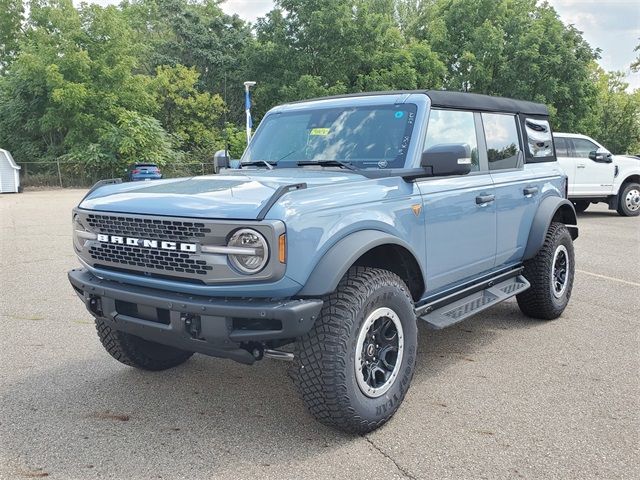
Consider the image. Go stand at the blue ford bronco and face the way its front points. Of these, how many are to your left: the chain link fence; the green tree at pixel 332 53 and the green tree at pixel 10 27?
0

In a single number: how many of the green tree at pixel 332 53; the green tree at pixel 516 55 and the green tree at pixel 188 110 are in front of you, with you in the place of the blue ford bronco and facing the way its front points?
0

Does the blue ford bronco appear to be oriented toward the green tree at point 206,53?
no

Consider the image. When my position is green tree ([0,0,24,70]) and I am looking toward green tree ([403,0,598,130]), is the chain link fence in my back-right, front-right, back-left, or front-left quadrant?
front-right

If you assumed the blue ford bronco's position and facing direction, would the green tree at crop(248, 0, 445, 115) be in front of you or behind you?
behind

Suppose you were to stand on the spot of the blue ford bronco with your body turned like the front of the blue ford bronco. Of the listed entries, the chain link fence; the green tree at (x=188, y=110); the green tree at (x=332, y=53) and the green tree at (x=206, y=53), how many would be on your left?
0

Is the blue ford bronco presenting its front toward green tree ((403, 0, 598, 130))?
no

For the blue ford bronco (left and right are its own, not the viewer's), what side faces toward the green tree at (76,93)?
right

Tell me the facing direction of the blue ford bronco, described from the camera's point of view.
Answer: facing the viewer and to the left of the viewer

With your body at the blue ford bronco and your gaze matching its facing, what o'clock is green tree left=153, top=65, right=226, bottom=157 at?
The green tree is roughly at 4 o'clock from the blue ford bronco.

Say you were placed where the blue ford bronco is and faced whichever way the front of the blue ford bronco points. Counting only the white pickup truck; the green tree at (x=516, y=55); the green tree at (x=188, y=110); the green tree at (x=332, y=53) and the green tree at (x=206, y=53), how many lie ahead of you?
0

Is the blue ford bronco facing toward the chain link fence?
no

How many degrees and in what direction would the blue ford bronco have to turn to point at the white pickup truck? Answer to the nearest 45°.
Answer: approximately 180°
